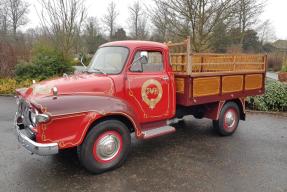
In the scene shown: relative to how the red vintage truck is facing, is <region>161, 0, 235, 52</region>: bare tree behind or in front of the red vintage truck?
behind

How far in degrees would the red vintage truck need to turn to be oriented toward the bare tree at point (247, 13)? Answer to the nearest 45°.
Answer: approximately 180°

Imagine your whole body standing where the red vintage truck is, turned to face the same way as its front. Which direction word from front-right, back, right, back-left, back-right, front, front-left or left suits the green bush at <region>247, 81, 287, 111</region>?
back

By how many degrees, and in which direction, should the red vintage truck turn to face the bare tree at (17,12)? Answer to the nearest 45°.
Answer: approximately 90° to its right

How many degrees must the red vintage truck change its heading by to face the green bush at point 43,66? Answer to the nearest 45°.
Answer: approximately 90° to its right

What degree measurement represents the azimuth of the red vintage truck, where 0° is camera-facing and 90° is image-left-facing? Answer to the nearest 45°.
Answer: approximately 45°

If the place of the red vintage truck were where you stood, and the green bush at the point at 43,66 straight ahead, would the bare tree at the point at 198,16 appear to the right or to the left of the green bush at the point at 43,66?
right

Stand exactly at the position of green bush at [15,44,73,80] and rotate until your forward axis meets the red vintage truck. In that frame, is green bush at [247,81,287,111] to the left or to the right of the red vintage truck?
left

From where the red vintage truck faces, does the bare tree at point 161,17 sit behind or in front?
behind
